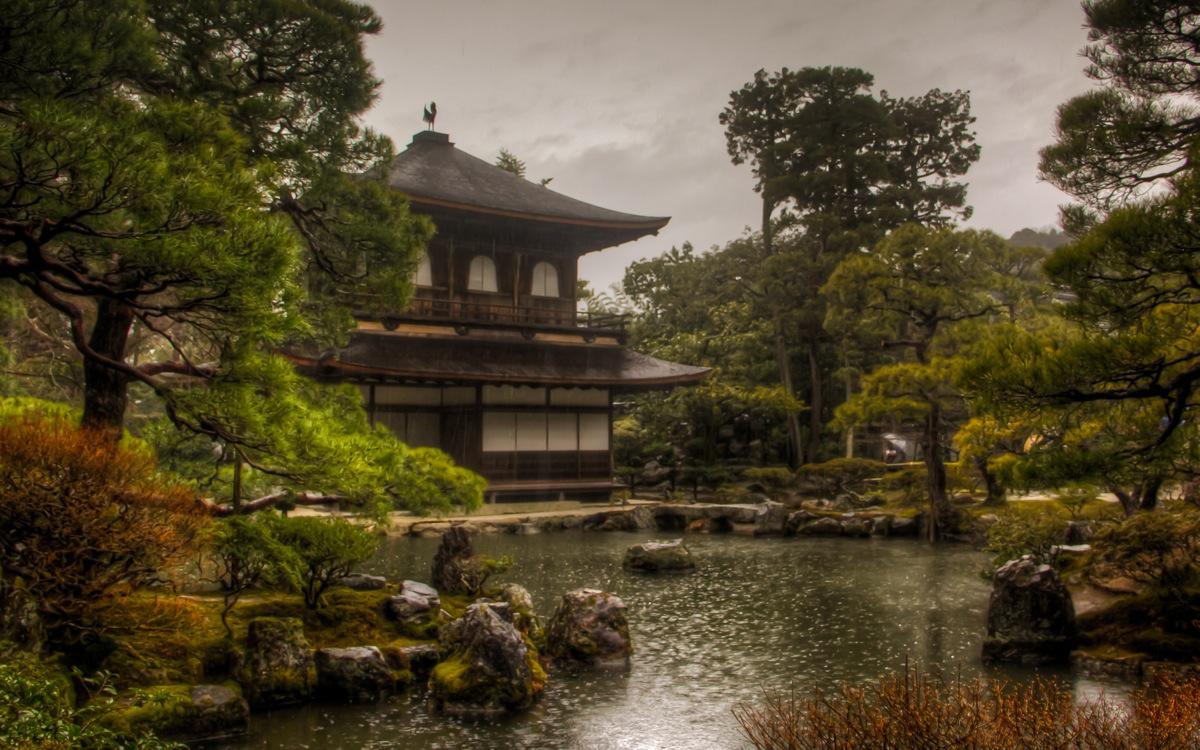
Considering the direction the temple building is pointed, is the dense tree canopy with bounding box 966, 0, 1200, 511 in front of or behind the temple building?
in front

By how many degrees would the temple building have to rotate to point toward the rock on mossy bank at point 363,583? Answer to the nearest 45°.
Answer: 0° — it already faces it

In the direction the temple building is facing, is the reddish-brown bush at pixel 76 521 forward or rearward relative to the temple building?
forward

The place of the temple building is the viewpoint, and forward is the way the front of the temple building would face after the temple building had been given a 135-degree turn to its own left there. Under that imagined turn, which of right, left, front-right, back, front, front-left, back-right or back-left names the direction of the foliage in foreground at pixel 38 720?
back-right

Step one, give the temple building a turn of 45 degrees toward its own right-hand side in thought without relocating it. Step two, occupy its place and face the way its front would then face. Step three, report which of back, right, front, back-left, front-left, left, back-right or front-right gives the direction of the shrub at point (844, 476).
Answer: back-left

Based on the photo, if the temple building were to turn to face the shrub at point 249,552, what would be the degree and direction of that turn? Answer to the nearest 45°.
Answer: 0° — it already faces it

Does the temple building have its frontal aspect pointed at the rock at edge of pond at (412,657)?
yes

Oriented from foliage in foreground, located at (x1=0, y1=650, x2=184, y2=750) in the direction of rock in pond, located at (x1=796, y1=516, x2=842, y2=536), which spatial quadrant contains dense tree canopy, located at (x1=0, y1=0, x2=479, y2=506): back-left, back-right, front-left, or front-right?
front-left

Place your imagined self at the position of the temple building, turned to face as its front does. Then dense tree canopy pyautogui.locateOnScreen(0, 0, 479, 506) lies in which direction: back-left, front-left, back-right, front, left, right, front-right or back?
front

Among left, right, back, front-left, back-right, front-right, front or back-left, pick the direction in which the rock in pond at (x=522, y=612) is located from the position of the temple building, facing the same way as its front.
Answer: front

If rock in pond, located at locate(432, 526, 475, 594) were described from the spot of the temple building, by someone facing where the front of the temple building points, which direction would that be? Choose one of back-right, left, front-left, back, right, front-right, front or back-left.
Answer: front

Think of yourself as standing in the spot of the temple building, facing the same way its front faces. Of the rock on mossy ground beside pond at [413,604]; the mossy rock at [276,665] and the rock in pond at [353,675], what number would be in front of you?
3

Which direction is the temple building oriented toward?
toward the camera
